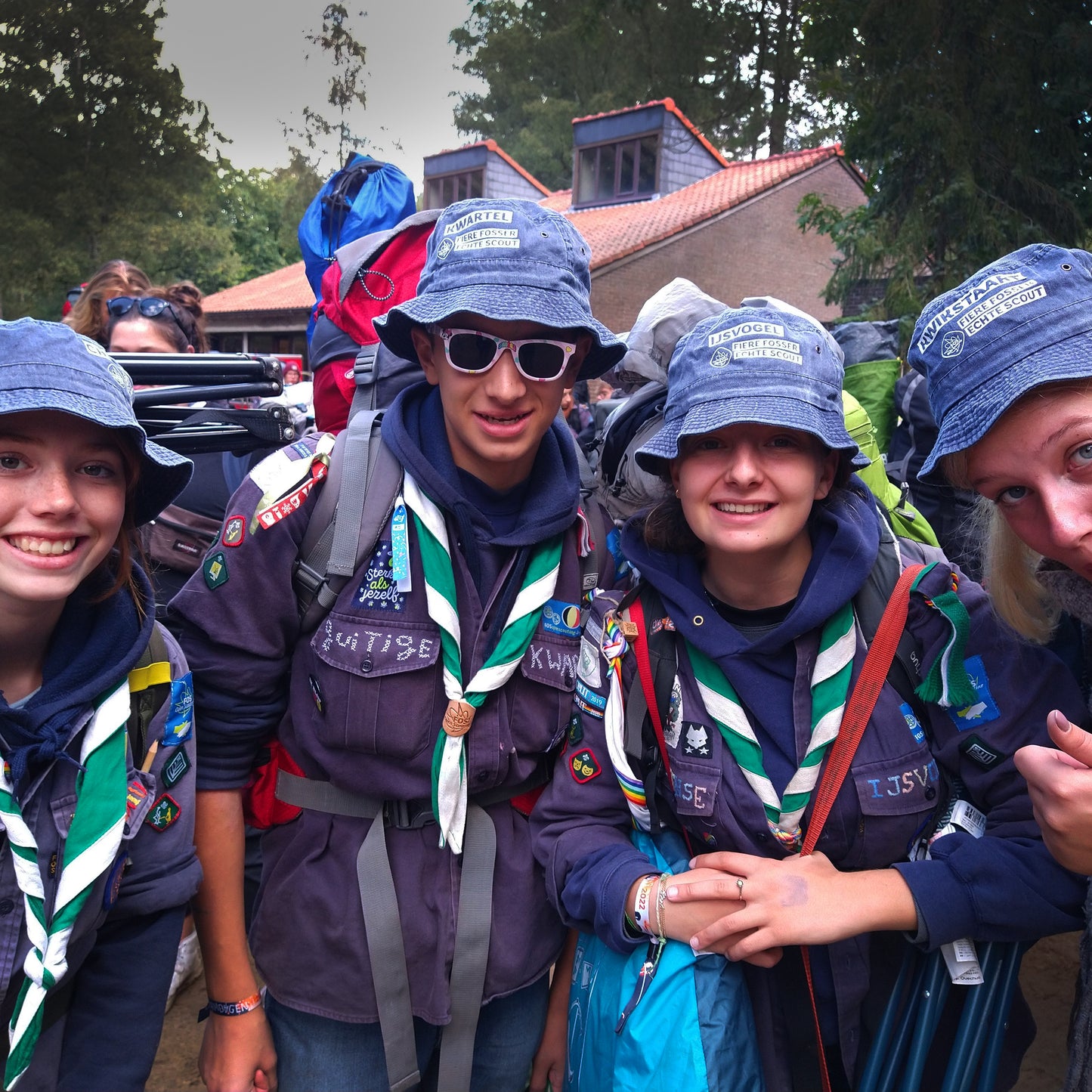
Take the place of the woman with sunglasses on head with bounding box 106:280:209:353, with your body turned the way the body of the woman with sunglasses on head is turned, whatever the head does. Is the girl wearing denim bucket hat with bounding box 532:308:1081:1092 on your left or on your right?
on your left

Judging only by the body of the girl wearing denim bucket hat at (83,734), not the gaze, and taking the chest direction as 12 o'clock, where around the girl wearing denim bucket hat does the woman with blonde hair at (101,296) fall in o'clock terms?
The woman with blonde hair is roughly at 6 o'clock from the girl wearing denim bucket hat.

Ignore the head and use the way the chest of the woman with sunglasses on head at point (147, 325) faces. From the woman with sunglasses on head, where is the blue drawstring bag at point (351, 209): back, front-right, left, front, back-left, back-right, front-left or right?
left

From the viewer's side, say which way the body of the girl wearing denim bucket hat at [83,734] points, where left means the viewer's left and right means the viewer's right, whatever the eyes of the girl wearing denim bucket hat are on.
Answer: facing the viewer

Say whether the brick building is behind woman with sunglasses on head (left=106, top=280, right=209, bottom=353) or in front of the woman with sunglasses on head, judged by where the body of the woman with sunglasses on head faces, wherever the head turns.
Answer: behind

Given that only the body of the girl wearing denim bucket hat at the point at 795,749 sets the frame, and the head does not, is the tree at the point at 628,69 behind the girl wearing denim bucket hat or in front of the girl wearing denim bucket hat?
behind

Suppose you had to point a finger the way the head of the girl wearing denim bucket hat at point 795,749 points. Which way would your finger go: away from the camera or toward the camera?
toward the camera

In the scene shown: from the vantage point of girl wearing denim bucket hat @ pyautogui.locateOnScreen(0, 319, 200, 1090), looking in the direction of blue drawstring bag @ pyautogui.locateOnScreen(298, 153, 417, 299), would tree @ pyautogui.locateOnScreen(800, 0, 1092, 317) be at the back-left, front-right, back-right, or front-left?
front-right

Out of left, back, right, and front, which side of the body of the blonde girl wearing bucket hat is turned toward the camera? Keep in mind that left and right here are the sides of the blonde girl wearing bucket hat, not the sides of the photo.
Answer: front

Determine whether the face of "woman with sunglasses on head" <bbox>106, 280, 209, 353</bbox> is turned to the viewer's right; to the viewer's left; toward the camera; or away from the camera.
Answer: toward the camera

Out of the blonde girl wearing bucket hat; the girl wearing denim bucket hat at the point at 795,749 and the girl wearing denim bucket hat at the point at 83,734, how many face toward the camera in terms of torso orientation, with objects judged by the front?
3

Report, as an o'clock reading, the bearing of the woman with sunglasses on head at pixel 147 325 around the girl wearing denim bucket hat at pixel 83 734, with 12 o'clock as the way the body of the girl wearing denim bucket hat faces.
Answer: The woman with sunglasses on head is roughly at 6 o'clock from the girl wearing denim bucket hat.

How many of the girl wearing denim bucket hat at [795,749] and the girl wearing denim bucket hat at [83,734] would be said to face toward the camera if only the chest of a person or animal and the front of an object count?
2

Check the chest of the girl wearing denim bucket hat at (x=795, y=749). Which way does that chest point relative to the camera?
toward the camera

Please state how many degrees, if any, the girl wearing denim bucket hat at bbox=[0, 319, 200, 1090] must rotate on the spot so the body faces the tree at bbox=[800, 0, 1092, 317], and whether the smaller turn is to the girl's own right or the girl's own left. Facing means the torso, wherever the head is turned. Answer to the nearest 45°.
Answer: approximately 135° to the girl's own left

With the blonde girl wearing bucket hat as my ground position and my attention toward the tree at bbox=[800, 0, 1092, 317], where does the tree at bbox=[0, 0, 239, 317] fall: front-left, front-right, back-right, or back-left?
front-left

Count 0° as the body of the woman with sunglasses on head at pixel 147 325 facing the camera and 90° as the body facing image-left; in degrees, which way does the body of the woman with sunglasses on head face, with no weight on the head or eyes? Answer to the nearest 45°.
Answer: approximately 45°

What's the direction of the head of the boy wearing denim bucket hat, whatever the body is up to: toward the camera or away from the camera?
toward the camera

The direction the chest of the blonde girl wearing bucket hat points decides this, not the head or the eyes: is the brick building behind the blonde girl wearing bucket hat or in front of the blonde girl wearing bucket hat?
behind
